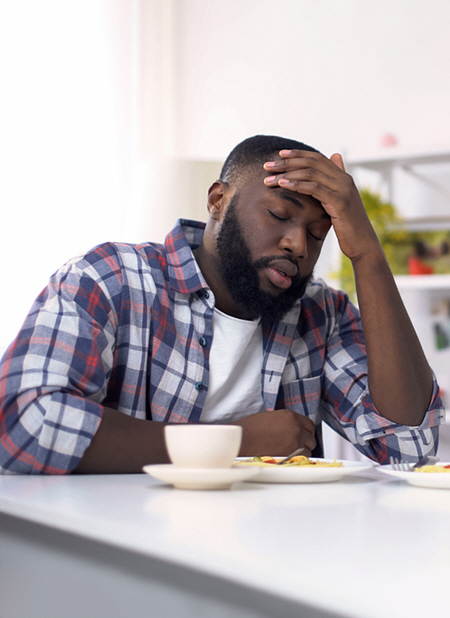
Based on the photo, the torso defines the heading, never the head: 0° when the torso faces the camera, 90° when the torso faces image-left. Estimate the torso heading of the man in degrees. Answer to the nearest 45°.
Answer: approximately 315°

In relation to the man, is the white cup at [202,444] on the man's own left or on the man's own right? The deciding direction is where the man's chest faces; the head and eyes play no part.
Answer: on the man's own right

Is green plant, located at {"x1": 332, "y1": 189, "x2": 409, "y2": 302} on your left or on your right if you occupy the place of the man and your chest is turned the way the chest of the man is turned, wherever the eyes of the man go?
on your left
